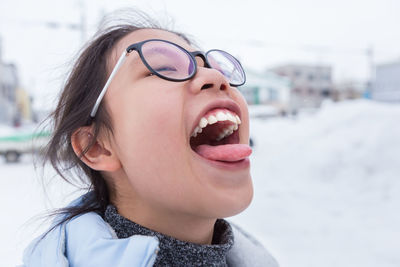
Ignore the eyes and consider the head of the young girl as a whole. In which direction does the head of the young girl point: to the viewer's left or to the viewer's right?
to the viewer's right

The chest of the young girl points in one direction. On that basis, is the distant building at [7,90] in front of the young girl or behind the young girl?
behind

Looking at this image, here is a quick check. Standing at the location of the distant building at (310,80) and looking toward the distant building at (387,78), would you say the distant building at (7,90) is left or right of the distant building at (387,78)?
right

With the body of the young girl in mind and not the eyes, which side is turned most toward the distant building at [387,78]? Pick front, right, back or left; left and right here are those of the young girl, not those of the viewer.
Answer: left

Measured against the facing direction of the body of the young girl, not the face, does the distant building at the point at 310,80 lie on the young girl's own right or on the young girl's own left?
on the young girl's own left

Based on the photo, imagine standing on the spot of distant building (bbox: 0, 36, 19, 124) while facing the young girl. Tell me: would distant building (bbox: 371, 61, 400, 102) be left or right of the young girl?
left

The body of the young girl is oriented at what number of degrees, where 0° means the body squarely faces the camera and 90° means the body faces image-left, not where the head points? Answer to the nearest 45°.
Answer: approximately 315°
